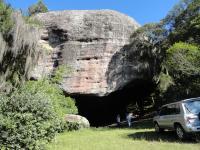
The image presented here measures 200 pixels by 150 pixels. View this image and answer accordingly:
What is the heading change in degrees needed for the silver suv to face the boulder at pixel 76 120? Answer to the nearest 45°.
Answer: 0° — it already faces it
